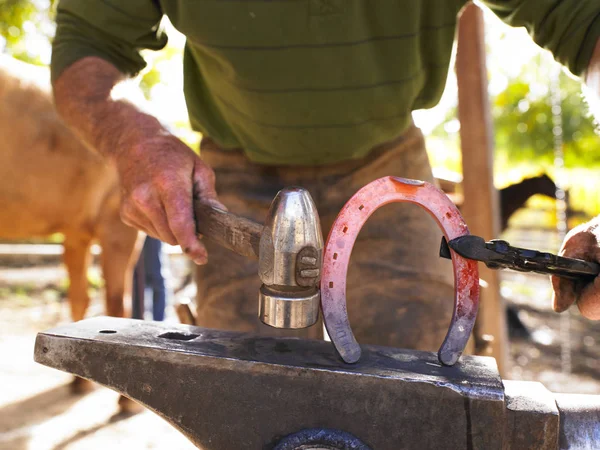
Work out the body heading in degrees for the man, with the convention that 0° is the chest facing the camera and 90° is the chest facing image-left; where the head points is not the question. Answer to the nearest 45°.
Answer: approximately 0°

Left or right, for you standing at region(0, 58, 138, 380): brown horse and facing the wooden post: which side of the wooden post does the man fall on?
right

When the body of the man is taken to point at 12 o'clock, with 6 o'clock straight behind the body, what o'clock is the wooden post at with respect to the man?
The wooden post is roughly at 7 o'clock from the man.

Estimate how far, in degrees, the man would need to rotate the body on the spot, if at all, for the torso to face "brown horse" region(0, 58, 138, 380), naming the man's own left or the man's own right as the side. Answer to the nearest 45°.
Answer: approximately 135° to the man's own right

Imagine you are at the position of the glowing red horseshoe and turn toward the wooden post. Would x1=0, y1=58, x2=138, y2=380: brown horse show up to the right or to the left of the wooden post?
left
